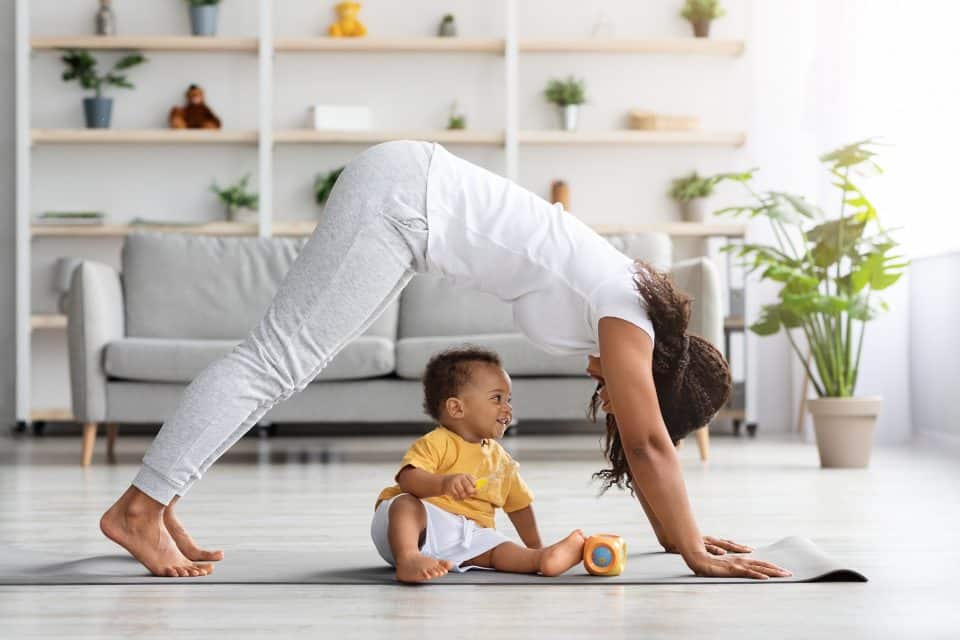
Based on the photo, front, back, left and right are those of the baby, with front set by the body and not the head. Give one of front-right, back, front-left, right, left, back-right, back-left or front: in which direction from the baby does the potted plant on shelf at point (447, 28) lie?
back-left

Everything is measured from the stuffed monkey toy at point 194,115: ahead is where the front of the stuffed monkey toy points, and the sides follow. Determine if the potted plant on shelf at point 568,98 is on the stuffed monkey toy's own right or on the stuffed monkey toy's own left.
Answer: on the stuffed monkey toy's own left

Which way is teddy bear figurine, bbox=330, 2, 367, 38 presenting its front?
toward the camera

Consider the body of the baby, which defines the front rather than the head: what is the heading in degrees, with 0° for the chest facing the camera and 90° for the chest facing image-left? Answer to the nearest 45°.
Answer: approximately 315°

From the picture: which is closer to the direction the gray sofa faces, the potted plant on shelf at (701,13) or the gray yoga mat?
the gray yoga mat

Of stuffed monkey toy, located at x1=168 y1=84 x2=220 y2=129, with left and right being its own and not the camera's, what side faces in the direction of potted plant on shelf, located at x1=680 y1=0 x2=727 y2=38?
left

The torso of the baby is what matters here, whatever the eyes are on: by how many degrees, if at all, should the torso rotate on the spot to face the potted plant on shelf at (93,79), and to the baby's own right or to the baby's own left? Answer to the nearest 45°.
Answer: approximately 180°

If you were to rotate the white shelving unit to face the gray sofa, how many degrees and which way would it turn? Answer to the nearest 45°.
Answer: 0° — it already faces it

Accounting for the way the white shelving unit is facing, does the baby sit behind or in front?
in front

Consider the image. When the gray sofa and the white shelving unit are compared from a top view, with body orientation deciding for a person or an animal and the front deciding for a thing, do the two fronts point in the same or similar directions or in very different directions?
same or similar directions

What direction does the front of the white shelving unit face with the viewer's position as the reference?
facing the viewer

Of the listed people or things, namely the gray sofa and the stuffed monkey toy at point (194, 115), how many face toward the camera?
2

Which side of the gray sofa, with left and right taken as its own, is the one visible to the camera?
front

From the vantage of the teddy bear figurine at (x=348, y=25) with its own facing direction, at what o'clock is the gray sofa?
The gray sofa is roughly at 12 o'clock from the teddy bear figurine.

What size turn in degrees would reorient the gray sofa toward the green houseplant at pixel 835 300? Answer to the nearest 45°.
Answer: approximately 90° to its left

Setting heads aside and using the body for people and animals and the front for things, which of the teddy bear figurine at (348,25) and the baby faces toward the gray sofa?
the teddy bear figurine

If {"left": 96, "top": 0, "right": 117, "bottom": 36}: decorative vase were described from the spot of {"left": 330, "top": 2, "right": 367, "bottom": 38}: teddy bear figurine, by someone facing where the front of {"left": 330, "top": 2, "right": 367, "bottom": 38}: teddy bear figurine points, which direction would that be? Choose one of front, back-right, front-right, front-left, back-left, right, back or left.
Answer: right
